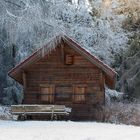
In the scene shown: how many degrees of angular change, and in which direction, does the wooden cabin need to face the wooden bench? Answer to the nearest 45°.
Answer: approximately 45° to its right

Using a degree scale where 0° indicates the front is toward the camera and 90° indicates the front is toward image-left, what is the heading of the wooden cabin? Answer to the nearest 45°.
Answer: approximately 0°
